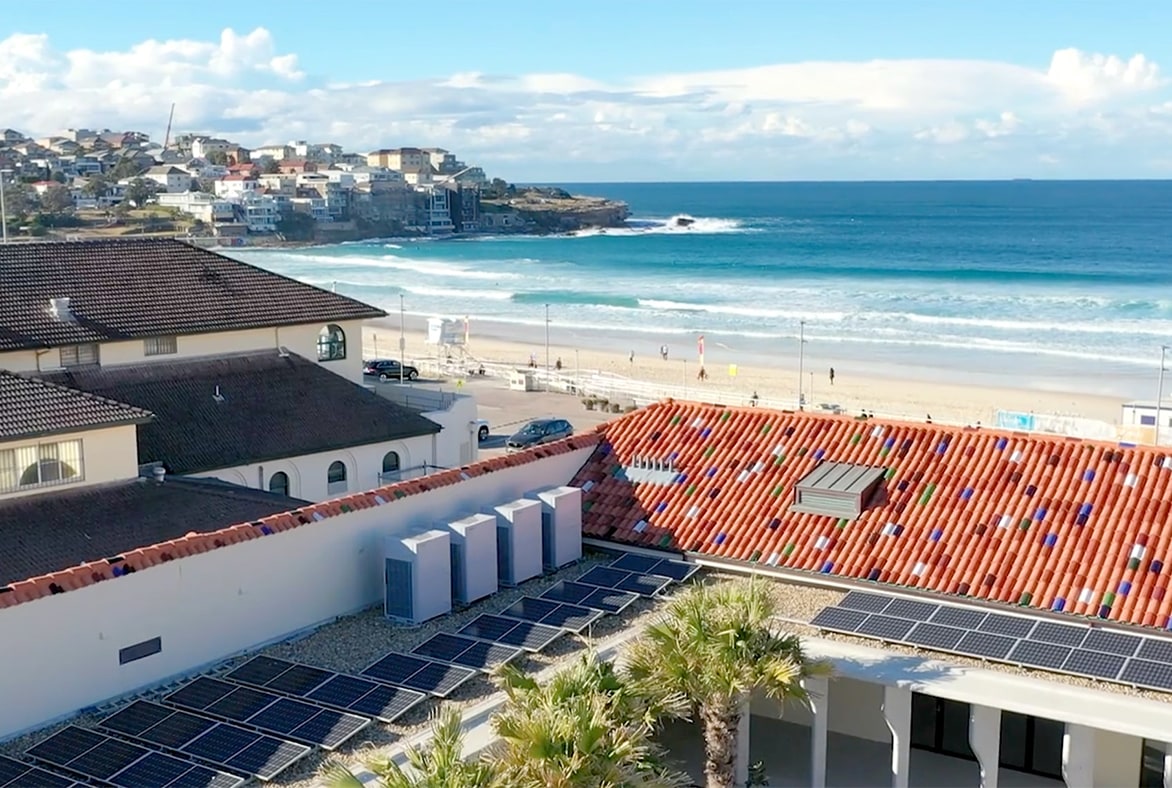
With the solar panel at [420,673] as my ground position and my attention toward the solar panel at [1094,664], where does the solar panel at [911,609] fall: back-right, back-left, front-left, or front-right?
front-left

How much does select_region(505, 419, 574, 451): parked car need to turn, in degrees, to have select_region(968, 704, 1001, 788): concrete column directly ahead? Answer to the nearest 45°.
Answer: approximately 45° to its left

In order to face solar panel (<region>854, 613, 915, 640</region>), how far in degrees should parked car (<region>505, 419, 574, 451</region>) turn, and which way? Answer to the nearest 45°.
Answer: approximately 45° to its left

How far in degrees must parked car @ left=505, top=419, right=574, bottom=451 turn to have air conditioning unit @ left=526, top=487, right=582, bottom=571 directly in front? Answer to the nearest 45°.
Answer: approximately 45° to its left

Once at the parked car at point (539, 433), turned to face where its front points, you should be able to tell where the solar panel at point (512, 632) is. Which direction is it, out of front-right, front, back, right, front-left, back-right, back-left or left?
front-left

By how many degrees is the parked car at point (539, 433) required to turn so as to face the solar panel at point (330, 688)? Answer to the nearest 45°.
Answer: approximately 45° to its left

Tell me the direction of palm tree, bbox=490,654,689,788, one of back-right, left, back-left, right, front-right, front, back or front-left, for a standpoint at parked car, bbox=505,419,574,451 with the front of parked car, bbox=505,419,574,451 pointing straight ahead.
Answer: front-left

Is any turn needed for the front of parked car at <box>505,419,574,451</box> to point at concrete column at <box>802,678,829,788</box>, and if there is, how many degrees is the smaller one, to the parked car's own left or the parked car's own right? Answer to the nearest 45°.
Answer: approximately 45° to the parked car's own left

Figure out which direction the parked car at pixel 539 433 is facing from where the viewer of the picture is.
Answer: facing the viewer and to the left of the viewer

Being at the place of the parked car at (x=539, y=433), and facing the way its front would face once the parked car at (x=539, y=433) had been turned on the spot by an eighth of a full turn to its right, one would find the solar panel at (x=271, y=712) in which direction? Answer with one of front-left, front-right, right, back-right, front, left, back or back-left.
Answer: left

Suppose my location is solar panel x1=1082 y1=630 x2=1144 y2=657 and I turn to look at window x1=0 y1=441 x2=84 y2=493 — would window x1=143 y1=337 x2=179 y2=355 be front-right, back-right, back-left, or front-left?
front-right

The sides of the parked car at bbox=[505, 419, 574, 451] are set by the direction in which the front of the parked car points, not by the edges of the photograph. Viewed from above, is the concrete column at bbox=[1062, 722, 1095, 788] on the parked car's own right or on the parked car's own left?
on the parked car's own left

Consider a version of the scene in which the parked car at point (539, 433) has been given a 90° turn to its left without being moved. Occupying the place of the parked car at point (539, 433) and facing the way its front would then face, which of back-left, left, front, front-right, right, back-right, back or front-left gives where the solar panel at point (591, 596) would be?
front-right
